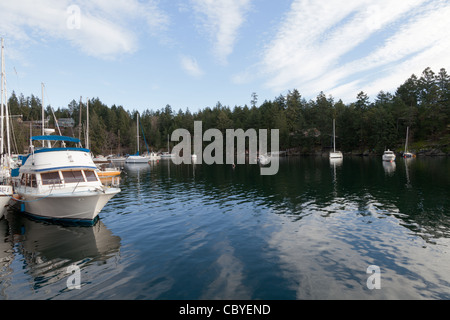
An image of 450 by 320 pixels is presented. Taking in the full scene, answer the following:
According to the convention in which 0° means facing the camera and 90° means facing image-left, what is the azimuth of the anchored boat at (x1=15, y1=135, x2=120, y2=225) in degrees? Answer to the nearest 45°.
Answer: approximately 315°
